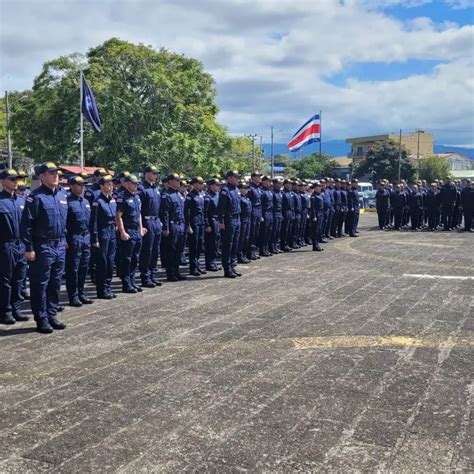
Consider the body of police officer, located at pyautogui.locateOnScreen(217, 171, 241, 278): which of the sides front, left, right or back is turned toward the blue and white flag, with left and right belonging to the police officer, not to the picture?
back

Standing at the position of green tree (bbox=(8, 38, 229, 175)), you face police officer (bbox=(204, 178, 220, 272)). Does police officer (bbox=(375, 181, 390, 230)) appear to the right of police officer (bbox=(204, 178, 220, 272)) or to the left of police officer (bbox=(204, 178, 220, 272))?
left

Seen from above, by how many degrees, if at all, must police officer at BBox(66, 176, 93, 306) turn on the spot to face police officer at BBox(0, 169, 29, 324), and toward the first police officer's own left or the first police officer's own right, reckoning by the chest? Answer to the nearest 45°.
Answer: approximately 90° to the first police officer's own right

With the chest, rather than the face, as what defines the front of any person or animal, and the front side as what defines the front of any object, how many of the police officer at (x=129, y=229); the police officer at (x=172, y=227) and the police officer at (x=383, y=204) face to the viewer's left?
0

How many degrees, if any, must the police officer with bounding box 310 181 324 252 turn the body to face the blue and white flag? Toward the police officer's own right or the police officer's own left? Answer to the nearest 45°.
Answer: approximately 180°

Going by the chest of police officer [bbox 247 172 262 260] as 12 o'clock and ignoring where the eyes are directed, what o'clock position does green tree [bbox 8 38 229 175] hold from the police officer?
The green tree is roughly at 7 o'clock from the police officer.

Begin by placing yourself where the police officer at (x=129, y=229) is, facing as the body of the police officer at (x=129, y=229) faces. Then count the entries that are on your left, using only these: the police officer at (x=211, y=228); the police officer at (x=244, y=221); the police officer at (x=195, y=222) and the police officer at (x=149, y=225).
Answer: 4

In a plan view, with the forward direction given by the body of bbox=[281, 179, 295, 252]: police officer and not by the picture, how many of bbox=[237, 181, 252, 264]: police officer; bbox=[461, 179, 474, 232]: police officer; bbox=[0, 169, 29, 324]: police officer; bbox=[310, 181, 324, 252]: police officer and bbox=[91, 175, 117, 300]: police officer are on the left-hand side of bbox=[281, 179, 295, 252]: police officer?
2

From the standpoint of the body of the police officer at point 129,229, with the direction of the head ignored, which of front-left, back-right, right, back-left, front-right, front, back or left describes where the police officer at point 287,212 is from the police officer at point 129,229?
left

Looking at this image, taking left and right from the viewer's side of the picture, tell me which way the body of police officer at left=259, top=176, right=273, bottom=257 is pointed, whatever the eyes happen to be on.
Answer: facing the viewer and to the right of the viewer

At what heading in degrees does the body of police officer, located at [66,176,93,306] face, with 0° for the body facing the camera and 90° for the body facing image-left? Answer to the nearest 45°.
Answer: approximately 315°

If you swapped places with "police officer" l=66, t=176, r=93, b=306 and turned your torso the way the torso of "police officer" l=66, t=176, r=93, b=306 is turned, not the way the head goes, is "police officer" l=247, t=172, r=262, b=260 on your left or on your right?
on your left

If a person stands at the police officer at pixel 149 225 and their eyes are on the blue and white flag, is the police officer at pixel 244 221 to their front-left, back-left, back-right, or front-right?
front-right

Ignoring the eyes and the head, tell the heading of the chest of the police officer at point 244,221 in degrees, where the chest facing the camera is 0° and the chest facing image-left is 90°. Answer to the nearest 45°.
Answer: approximately 315°

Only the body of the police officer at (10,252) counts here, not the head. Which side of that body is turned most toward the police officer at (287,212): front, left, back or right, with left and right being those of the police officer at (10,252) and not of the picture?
left

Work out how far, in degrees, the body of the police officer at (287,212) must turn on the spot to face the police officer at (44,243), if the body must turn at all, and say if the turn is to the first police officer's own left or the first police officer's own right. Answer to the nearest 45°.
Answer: approximately 45° to the first police officer's own right

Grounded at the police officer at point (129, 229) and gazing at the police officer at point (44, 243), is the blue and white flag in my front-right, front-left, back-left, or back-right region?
back-right

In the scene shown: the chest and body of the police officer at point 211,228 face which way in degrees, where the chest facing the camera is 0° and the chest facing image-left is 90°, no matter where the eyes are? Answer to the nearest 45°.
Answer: approximately 315°

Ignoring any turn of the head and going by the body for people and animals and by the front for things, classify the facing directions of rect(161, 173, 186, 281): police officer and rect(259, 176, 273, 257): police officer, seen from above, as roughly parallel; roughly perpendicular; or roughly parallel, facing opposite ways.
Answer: roughly parallel

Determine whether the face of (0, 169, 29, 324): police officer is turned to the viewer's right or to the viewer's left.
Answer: to the viewer's right
